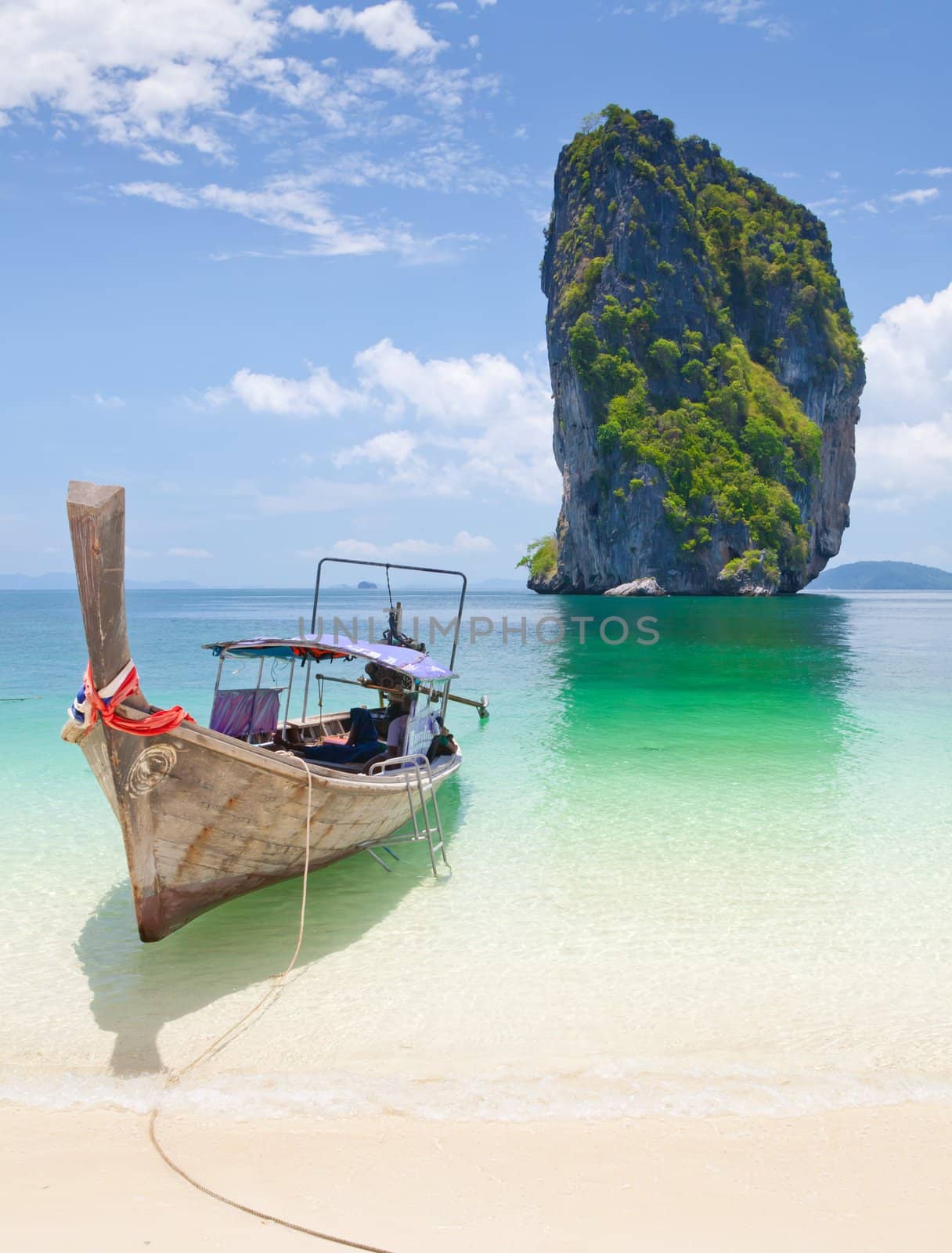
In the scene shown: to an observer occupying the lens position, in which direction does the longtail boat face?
facing the viewer and to the left of the viewer

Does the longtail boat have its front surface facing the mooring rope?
no
